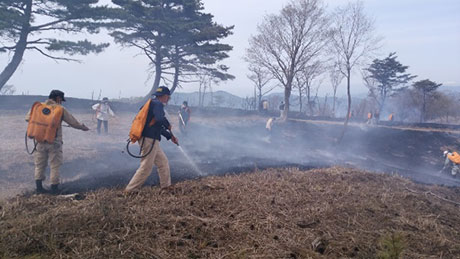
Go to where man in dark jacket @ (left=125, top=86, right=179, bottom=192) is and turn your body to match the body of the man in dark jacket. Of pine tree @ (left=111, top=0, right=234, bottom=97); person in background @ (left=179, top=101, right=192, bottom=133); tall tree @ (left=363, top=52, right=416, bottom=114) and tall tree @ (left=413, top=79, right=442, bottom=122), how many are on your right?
0

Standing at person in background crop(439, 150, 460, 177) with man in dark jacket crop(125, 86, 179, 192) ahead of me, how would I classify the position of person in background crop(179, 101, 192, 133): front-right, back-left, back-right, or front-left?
front-right

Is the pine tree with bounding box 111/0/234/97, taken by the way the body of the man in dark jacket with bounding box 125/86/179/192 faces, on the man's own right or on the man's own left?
on the man's own left

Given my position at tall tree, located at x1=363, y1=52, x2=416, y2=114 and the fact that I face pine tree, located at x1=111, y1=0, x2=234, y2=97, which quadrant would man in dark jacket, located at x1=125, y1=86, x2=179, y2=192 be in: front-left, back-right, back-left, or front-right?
front-left

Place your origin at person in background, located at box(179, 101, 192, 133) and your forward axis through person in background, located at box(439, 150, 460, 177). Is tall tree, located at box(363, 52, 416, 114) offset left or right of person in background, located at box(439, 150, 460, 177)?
left

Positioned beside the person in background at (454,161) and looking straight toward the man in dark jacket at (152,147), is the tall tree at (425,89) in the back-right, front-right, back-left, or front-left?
back-right

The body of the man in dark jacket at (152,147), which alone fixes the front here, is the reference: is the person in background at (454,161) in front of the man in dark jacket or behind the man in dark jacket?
in front

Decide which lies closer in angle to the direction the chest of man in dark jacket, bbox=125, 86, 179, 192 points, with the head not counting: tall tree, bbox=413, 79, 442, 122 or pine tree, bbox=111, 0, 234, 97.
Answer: the tall tree

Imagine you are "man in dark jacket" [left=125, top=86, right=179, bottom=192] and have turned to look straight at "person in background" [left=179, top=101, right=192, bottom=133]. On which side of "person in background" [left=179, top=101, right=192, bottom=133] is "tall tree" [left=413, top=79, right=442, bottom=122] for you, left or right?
right

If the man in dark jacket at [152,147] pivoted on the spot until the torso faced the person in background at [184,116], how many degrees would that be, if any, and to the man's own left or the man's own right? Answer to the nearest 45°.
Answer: approximately 90° to the man's own left

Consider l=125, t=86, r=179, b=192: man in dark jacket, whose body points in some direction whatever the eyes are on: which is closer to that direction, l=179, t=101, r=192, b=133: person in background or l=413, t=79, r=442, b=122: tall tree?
the tall tree

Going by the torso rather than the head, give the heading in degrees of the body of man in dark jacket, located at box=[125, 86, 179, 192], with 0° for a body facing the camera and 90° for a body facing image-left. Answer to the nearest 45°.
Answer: approximately 270°

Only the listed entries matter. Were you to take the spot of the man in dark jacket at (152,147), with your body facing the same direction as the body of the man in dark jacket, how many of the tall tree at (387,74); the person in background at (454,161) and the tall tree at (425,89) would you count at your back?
0

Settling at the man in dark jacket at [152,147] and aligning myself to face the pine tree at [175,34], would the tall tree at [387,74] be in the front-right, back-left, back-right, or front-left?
front-right

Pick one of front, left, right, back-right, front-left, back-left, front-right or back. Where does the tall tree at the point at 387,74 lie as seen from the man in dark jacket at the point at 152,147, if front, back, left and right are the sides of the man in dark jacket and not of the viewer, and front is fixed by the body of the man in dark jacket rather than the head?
front-left

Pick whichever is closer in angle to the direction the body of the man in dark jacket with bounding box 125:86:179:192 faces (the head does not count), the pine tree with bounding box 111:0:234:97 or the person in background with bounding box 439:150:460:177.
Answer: the person in background

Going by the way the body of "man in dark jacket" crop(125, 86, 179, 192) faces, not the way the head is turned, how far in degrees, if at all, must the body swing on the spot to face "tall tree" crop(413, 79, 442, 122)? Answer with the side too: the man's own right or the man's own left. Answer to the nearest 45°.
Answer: approximately 45° to the man's own left
